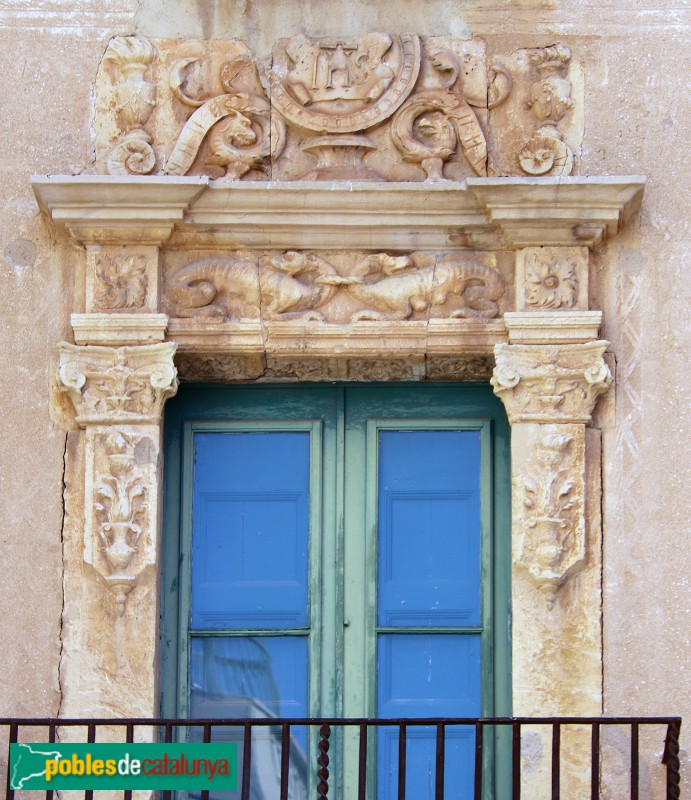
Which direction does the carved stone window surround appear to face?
toward the camera
